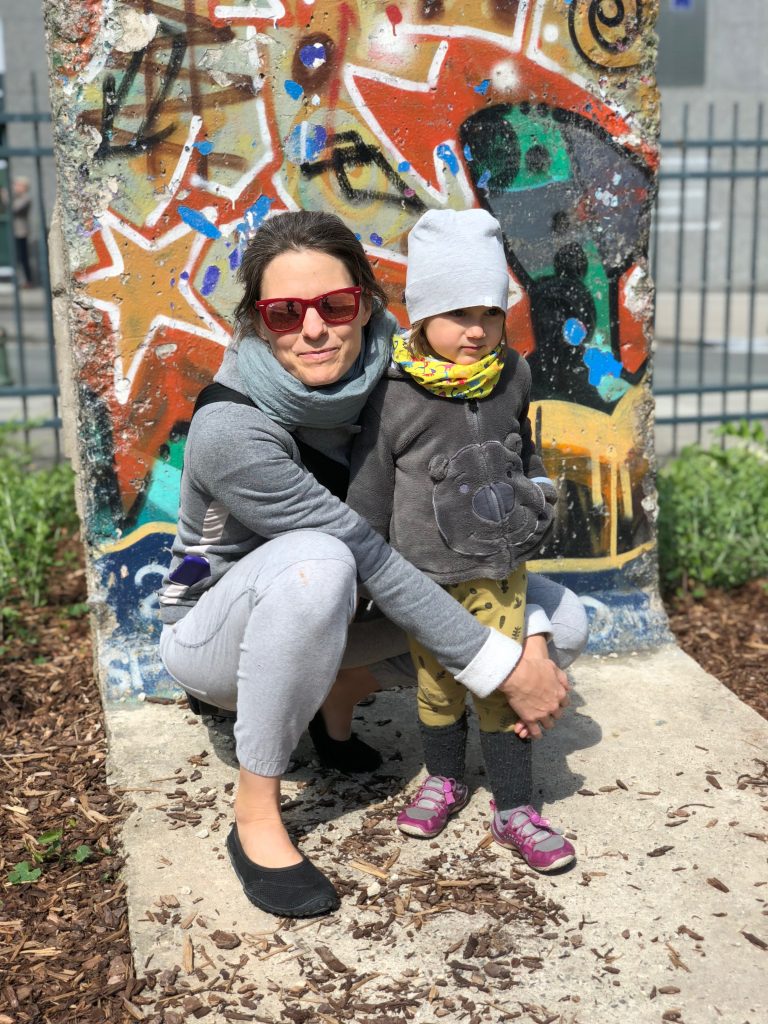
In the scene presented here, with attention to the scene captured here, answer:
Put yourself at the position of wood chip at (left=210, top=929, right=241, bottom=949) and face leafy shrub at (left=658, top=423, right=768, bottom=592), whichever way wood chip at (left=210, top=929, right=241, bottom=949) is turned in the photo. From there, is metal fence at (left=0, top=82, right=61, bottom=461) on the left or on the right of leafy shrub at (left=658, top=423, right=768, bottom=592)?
left

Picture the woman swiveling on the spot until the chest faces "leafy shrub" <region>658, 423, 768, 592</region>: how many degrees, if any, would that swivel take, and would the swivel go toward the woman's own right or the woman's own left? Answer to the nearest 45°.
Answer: approximately 90° to the woman's own left

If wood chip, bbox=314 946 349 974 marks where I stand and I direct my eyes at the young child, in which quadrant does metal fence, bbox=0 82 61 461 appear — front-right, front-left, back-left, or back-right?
front-left

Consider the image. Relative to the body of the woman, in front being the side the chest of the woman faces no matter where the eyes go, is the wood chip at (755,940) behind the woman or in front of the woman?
in front

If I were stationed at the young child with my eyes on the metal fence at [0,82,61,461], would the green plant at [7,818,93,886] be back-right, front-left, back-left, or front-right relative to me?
front-left

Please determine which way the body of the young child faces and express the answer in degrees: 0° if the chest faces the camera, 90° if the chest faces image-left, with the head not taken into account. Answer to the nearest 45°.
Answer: approximately 315°

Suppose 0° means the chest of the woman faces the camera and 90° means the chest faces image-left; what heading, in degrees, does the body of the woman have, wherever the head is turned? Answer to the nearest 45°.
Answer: approximately 315°
